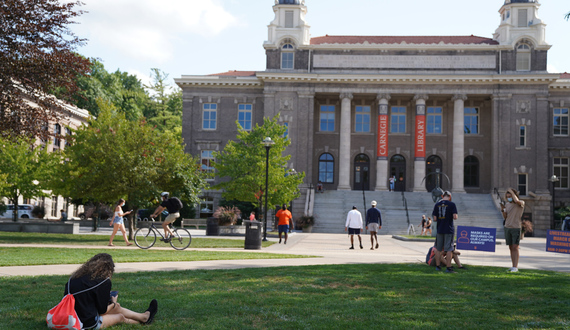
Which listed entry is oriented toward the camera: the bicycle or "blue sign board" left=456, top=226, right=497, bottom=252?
the blue sign board

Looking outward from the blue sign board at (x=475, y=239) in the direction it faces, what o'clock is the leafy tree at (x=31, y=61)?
The leafy tree is roughly at 3 o'clock from the blue sign board.

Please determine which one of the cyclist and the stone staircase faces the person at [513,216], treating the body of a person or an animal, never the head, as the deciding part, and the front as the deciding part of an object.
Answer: the stone staircase

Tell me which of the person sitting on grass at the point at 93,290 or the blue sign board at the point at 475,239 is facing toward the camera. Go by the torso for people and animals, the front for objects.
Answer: the blue sign board

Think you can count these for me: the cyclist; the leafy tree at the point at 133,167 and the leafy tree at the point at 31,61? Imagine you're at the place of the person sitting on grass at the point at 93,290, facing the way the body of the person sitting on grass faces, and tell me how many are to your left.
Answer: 3

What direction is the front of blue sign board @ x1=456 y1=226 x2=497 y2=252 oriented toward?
toward the camera

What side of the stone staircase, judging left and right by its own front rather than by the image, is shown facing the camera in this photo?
front

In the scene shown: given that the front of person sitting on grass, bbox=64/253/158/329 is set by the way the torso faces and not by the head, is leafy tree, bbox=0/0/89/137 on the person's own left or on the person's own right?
on the person's own left

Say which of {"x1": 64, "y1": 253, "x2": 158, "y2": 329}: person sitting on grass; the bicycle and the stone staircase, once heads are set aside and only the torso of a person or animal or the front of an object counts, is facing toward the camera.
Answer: the stone staircase

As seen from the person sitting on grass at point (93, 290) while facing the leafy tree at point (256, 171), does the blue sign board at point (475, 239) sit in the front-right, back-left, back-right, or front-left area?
front-right

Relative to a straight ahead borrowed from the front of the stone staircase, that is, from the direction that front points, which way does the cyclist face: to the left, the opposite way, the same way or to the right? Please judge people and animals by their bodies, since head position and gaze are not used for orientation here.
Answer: to the right

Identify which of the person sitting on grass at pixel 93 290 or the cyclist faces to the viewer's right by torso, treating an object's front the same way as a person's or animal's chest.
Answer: the person sitting on grass

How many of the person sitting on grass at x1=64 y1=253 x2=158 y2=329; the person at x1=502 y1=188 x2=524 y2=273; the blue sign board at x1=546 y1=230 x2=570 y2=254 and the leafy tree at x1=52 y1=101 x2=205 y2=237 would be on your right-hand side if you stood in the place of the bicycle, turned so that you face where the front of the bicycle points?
1

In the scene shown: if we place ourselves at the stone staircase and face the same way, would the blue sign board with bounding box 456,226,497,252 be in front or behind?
in front

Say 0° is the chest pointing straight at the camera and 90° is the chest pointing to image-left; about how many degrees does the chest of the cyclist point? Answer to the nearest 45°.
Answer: approximately 90°

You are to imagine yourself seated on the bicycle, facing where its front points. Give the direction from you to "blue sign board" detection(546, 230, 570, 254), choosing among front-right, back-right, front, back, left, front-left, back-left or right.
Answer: back-left

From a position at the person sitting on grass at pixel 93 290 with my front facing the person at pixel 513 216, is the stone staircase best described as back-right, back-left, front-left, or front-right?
front-left

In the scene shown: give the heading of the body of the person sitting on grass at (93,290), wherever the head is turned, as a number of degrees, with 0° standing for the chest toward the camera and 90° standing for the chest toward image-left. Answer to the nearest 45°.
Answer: approximately 270°
